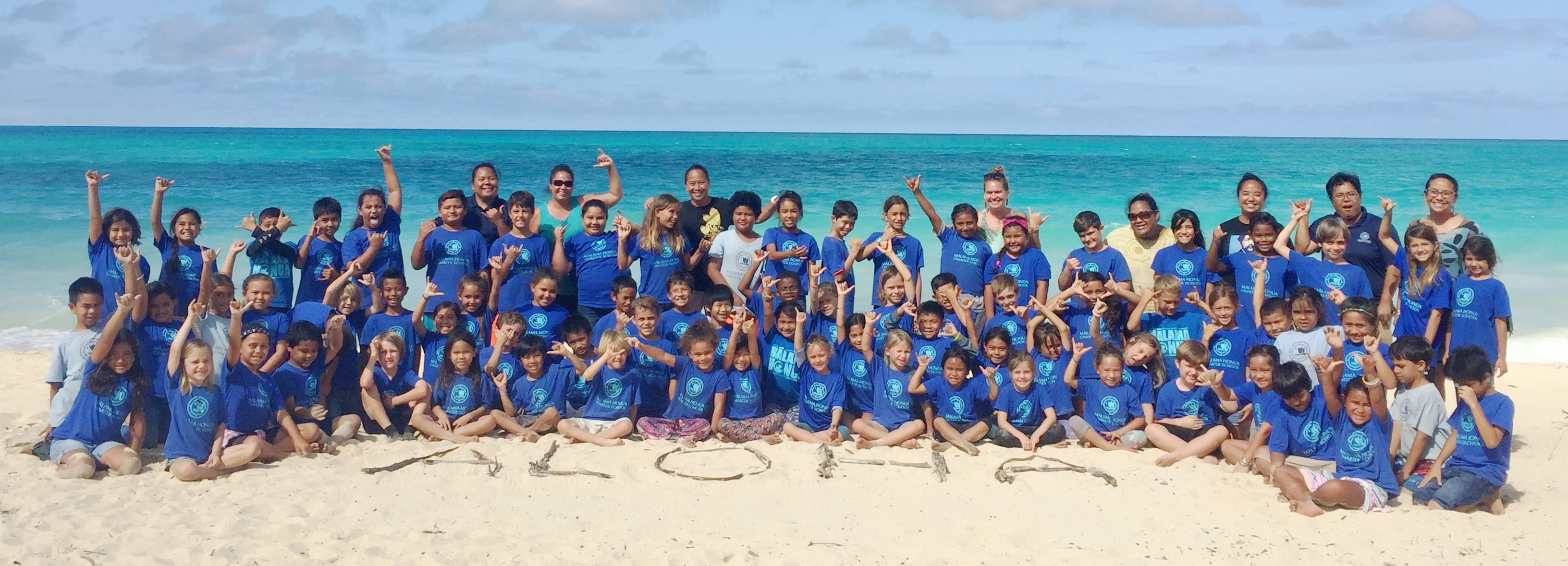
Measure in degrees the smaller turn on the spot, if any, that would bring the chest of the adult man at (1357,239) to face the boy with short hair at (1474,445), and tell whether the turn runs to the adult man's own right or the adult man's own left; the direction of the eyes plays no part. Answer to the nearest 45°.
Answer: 0° — they already face them

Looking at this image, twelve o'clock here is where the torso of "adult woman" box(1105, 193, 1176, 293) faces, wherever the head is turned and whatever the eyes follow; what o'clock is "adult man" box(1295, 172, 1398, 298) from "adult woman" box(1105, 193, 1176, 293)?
"adult man" box(1295, 172, 1398, 298) is roughly at 9 o'clock from "adult woman" box(1105, 193, 1176, 293).

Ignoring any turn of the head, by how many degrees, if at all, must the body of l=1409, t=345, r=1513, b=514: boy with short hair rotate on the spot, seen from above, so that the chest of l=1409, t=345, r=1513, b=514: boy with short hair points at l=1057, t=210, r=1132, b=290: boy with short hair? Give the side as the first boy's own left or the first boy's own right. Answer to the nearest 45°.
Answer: approximately 45° to the first boy's own right

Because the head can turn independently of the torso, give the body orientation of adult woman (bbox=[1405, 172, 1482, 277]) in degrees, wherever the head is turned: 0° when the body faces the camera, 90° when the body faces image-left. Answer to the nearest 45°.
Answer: approximately 0°

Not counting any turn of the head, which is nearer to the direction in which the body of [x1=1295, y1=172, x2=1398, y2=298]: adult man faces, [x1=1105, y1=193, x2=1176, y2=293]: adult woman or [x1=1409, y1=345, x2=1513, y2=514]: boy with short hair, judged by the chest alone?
the boy with short hair

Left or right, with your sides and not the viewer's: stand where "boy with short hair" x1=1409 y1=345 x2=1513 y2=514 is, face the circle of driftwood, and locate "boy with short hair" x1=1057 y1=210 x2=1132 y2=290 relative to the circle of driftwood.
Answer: right

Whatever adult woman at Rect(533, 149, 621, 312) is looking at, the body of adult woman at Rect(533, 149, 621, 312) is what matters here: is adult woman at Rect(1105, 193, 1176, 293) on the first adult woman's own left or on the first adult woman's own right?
on the first adult woman's own left

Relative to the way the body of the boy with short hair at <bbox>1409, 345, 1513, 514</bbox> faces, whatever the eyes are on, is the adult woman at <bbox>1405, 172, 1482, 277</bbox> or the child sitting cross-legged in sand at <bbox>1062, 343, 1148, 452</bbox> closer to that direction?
the child sitting cross-legged in sand

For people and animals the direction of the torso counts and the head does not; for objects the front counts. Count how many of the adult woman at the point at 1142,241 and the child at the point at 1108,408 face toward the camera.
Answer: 2

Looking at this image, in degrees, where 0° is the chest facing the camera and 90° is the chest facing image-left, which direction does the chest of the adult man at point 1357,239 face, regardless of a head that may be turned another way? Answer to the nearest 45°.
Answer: approximately 0°
